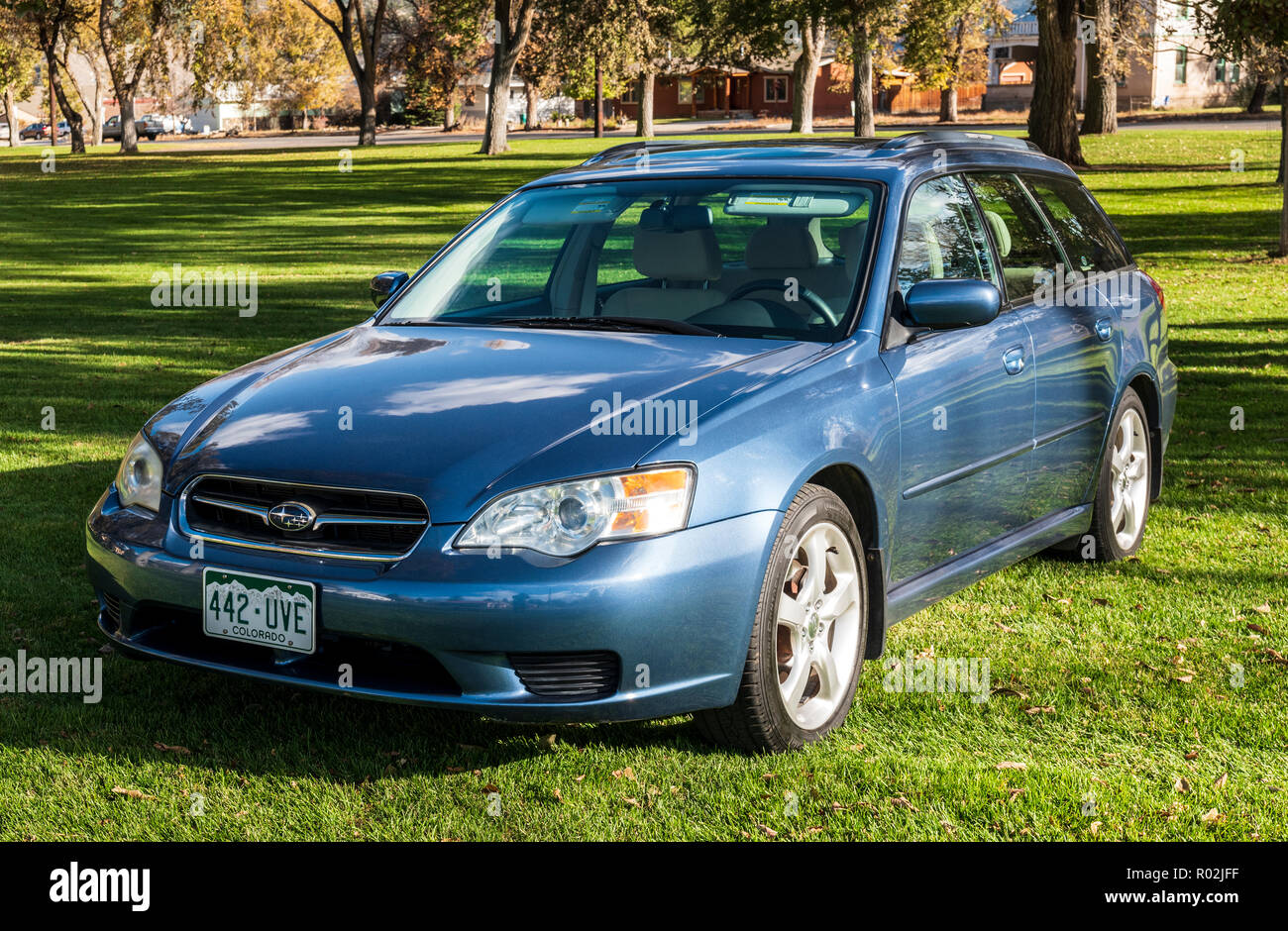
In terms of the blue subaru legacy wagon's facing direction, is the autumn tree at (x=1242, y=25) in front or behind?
behind

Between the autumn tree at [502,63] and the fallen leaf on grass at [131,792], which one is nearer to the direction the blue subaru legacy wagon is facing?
the fallen leaf on grass

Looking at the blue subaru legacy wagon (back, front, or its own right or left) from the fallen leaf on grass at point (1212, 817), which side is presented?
left

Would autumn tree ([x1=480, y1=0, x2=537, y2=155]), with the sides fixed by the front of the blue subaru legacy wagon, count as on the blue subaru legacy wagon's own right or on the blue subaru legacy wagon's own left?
on the blue subaru legacy wagon's own right

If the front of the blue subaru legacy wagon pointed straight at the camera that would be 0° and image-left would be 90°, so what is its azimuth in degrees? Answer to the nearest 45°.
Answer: approximately 45°
